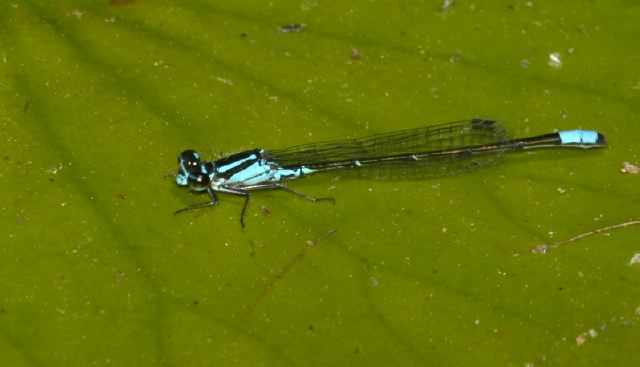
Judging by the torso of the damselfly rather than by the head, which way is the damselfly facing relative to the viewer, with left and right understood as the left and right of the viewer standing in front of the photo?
facing to the left of the viewer

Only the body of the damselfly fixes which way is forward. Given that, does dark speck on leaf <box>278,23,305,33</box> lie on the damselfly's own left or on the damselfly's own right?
on the damselfly's own right
